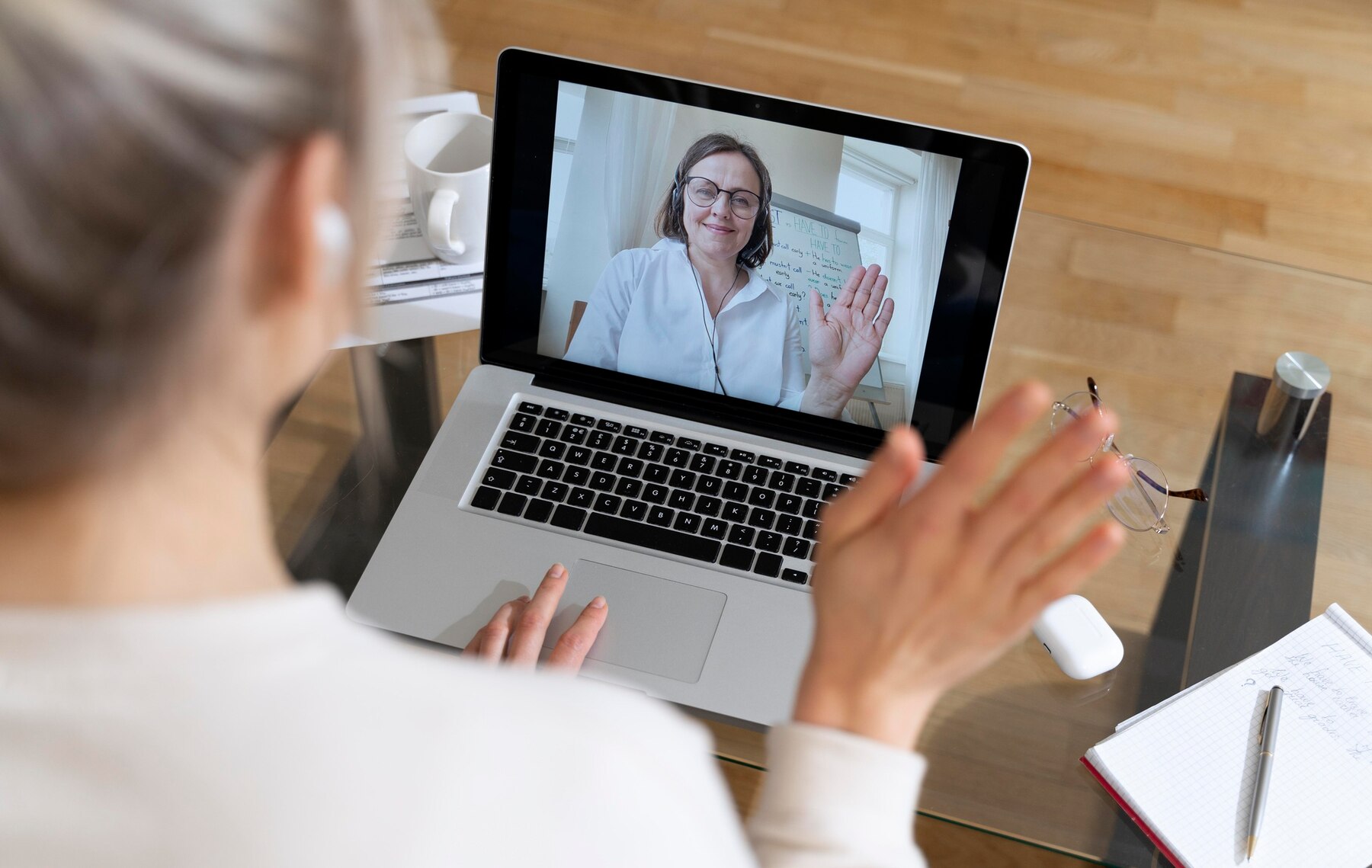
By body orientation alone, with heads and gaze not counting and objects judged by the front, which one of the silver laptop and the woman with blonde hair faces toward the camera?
the silver laptop

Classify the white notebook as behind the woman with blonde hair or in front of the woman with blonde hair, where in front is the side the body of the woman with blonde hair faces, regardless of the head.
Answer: in front

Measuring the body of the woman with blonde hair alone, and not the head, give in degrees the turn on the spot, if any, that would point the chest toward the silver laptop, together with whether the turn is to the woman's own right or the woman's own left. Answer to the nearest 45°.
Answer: approximately 45° to the woman's own left

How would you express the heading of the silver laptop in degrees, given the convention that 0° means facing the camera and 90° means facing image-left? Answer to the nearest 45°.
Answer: approximately 0°

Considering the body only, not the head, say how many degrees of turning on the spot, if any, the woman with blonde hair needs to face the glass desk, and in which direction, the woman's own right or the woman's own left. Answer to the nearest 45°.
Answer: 0° — they already face it

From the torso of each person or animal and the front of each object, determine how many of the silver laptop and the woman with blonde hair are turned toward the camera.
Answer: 1

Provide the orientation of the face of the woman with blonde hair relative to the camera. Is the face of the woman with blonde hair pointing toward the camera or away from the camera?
away from the camera

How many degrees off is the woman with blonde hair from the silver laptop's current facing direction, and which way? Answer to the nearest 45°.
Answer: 0° — it already faces them

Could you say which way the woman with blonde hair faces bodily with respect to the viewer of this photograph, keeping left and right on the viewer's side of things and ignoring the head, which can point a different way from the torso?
facing away from the viewer and to the right of the viewer
